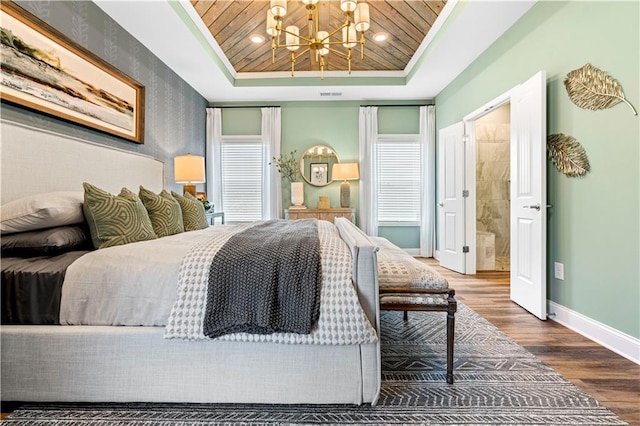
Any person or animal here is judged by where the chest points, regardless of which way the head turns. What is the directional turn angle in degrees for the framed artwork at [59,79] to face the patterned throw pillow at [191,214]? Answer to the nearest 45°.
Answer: approximately 45° to its left

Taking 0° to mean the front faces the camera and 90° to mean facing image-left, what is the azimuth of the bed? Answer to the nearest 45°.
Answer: approximately 270°

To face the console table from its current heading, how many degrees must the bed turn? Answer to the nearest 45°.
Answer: approximately 45° to its left

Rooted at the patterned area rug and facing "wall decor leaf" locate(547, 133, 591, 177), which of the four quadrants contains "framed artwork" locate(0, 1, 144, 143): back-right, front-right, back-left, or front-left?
back-left

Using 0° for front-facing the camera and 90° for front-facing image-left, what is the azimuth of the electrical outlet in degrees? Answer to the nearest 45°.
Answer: approximately 45°

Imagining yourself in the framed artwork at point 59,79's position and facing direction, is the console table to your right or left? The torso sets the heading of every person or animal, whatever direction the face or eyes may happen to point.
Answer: on your left

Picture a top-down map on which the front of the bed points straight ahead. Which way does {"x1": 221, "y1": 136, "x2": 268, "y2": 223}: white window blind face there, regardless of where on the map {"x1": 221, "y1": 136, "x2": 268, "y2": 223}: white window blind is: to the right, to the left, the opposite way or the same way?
to the right
